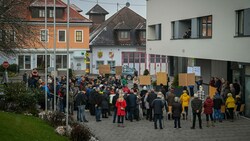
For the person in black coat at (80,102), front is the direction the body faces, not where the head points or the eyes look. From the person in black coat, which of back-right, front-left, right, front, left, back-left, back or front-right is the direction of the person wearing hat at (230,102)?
front-right

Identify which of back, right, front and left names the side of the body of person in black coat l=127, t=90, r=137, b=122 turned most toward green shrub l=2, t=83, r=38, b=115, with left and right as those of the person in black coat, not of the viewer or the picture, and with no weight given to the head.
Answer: left

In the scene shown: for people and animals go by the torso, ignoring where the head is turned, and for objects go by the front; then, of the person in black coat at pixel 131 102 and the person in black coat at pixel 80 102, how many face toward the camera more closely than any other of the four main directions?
0

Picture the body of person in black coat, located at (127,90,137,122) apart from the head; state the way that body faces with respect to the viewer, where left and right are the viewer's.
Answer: facing away from the viewer

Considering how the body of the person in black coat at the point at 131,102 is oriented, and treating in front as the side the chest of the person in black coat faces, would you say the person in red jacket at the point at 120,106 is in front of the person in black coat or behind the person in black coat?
behind

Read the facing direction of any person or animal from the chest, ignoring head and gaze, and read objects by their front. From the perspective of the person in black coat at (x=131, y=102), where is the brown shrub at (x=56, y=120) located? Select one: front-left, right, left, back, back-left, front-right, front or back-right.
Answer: back-left

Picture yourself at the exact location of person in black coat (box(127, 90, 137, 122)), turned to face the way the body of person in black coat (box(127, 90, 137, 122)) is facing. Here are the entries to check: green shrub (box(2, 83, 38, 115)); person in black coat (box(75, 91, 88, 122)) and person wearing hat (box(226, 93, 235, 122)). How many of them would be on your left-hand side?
2

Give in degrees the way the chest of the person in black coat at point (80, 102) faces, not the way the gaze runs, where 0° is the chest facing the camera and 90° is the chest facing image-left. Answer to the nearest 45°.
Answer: approximately 225°

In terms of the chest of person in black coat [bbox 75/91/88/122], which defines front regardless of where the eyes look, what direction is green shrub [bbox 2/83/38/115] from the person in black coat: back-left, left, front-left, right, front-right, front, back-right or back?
back-left

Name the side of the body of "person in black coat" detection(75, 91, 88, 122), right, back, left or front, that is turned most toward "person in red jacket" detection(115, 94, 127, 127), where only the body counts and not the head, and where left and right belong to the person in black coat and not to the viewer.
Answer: right

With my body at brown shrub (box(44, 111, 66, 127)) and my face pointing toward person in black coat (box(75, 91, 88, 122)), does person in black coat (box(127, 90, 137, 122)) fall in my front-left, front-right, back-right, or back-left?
front-right

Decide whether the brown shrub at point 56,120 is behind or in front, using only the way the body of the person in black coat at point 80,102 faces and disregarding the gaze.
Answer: behind
